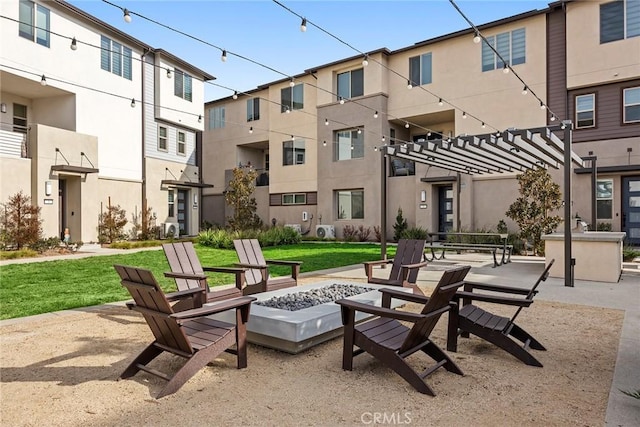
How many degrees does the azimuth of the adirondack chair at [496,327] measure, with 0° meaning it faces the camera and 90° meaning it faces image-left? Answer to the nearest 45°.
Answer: approximately 90°

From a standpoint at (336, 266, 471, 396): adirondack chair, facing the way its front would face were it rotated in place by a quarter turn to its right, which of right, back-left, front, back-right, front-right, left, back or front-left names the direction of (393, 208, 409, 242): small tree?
front-left

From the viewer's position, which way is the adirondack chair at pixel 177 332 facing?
facing away from the viewer and to the right of the viewer

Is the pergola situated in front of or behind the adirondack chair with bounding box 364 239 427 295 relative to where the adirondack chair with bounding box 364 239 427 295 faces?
behind

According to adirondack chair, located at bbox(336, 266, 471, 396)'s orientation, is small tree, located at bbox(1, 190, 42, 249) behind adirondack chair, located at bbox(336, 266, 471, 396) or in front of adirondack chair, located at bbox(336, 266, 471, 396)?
in front

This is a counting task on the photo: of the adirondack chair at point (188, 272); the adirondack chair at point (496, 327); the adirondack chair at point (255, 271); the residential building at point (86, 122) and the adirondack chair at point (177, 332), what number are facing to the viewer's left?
1

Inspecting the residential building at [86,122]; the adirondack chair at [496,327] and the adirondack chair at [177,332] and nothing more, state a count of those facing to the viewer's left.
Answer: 1

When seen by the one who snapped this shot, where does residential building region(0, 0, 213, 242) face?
facing the viewer and to the right of the viewer

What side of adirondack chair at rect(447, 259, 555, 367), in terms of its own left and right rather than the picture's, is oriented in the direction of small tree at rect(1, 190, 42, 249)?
front

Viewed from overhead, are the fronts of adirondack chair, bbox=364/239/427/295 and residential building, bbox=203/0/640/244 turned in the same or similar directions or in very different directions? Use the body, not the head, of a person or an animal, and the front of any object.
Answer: same or similar directions

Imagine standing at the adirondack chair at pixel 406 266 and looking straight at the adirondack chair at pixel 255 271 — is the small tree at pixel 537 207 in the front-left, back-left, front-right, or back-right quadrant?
back-right

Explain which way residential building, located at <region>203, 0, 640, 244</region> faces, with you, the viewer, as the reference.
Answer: facing the viewer and to the left of the viewer

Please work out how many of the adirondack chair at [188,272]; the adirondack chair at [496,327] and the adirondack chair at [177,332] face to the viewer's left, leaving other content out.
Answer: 1

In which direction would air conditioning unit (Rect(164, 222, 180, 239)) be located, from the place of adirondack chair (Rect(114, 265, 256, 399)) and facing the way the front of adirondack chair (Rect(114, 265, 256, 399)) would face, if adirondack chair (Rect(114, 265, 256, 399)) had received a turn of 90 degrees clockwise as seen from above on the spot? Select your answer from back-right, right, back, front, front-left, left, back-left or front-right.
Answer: back-left

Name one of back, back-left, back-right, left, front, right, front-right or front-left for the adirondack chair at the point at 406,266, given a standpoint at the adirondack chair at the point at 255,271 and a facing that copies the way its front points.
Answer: front-left

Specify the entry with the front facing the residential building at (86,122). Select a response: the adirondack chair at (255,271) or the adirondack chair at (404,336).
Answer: the adirondack chair at (404,336)

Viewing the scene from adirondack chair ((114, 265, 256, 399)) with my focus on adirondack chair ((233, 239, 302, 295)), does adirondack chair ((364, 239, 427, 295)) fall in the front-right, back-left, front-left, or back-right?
front-right
